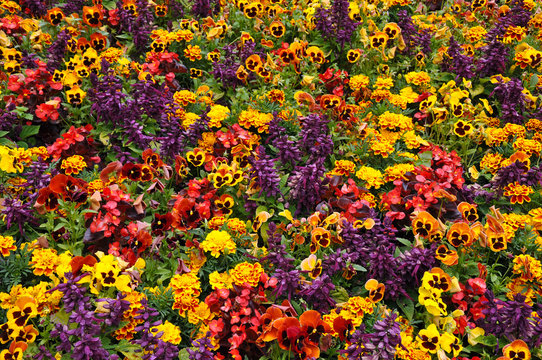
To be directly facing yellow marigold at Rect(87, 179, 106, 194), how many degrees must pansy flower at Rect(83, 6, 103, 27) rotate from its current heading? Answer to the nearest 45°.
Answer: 0° — it already faces it

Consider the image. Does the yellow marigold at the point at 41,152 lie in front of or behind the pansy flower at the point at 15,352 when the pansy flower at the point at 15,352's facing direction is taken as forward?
behind

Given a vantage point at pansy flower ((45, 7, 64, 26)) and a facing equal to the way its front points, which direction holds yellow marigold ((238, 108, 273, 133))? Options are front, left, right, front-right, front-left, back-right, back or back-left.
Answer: front-left

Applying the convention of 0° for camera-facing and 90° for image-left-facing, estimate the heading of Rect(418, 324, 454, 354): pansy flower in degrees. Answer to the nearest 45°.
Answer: approximately 0°

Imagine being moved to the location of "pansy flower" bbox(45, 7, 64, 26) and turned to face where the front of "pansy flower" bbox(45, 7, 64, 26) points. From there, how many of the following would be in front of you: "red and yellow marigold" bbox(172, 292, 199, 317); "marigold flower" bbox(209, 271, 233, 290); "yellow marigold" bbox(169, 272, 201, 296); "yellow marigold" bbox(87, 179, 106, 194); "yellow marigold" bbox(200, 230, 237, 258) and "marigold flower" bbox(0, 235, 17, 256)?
6

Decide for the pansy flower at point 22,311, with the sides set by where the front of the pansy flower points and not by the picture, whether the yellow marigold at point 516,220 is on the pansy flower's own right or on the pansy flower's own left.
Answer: on the pansy flower's own left

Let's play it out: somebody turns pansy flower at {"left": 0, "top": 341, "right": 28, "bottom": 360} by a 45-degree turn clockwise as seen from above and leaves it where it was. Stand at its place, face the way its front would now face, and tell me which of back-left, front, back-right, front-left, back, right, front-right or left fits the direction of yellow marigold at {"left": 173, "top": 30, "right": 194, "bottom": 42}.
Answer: back

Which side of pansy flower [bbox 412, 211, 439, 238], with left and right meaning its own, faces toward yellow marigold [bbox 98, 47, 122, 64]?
right

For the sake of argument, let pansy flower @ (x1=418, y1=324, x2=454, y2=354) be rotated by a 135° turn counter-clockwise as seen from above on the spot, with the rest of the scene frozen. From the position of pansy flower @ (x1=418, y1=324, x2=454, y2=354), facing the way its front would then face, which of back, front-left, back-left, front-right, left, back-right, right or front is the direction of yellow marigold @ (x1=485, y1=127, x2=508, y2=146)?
front-left

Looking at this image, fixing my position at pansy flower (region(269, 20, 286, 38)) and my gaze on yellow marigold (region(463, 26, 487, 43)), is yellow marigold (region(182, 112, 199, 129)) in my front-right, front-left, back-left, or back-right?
back-right

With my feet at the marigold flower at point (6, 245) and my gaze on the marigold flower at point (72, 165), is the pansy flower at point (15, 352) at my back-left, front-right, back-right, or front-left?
back-right

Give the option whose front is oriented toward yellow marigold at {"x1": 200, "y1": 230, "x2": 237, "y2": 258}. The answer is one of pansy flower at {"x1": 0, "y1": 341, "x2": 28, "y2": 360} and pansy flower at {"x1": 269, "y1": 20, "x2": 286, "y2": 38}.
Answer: pansy flower at {"x1": 269, "y1": 20, "x2": 286, "y2": 38}

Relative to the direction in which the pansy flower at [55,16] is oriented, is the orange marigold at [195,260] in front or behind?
in front

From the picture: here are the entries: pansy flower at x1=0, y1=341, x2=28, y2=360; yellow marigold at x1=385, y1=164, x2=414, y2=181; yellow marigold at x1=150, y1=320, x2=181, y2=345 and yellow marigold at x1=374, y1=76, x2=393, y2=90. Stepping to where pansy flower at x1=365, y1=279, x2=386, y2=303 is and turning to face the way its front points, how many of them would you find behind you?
2

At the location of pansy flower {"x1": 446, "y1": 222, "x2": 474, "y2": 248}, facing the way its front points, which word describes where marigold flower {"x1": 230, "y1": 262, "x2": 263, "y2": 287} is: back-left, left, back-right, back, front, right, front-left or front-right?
front-right

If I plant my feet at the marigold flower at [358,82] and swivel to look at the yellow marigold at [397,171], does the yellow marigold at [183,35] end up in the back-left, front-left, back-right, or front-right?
back-right
